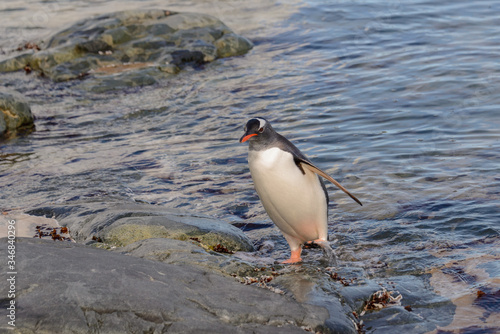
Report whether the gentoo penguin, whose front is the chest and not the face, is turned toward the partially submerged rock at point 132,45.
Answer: no

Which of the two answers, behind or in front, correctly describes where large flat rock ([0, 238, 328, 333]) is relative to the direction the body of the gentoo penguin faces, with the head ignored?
in front

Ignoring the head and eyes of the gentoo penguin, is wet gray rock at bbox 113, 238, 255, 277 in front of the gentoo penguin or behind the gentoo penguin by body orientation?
in front

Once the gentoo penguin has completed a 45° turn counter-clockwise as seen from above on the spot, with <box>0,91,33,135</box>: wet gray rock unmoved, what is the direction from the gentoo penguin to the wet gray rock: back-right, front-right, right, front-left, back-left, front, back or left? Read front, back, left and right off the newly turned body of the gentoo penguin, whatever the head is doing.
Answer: back-right

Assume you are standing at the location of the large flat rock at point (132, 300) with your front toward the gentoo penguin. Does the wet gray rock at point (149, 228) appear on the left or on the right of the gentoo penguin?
left

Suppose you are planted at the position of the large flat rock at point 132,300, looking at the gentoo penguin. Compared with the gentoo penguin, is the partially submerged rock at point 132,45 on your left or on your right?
left
